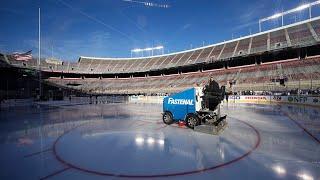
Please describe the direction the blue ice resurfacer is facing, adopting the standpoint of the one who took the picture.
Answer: facing away from the viewer and to the left of the viewer
